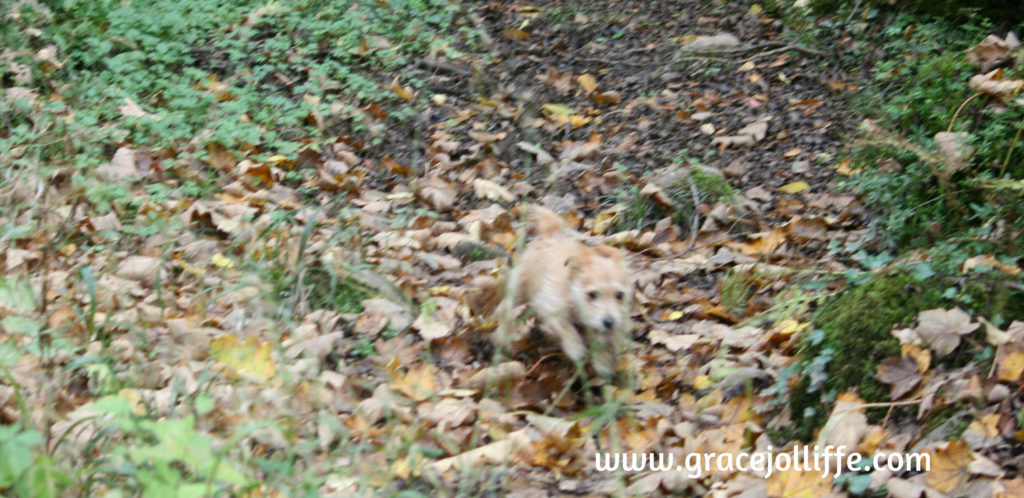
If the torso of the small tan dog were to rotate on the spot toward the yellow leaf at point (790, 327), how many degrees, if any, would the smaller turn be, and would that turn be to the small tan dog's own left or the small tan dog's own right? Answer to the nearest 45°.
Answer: approximately 45° to the small tan dog's own left

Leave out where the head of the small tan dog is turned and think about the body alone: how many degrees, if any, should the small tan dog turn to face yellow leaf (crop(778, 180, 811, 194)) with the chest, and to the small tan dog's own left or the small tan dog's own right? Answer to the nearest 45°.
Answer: approximately 90° to the small tan dog's own left

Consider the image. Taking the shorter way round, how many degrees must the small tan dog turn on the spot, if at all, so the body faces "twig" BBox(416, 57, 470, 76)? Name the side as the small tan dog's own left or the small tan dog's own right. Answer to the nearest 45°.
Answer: approximately 135° to the small tan dog's own left

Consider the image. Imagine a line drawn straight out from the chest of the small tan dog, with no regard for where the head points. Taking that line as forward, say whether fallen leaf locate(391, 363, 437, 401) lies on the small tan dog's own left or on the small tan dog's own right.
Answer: on the small tan dog's own right

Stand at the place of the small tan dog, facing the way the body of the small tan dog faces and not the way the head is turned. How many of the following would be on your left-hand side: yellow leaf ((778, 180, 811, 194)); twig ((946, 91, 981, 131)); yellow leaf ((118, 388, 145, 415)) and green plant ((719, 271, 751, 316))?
3

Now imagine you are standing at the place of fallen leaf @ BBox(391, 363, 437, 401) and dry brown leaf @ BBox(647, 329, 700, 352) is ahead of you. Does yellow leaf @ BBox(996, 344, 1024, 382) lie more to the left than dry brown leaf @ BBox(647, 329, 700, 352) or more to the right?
right

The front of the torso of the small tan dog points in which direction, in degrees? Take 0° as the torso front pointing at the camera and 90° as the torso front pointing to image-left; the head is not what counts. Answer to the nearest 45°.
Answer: approximately 315°

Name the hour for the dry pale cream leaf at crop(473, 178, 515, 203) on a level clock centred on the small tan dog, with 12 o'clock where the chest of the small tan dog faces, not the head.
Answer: The dry pale cream leaf is roughly at 7 o'clock from the small tan dog.

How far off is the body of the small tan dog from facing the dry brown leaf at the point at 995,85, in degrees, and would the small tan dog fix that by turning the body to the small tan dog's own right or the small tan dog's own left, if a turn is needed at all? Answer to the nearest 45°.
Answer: approximately 90° to the small tan dog's own left

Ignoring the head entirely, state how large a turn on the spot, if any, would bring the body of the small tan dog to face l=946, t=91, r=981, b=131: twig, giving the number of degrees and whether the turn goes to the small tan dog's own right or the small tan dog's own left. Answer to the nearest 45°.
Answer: approximately 90° to the small tan dog's own left
